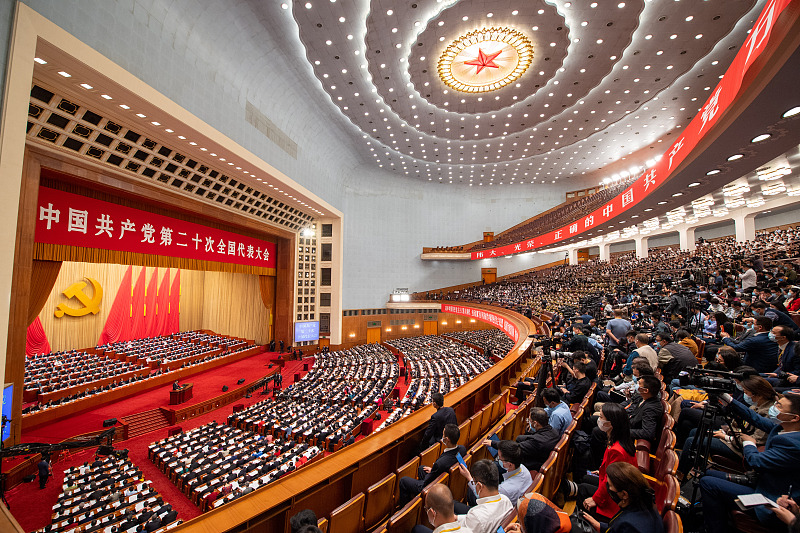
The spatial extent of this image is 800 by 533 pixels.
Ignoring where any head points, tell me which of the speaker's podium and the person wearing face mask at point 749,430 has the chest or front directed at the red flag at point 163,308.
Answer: the person wearing face mask

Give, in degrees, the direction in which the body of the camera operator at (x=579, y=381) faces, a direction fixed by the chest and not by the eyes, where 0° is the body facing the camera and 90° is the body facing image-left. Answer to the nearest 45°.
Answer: approximately 90°

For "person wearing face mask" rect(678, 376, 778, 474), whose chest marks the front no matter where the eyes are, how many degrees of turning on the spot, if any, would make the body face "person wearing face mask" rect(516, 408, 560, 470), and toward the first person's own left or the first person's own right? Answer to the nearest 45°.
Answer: approximately 45° to the first person's own left

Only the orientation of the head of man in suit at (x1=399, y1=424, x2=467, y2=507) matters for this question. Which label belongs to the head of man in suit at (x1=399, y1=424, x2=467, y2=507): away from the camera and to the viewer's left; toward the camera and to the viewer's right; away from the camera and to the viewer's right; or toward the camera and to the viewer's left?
away from the camera and to the viewer's left

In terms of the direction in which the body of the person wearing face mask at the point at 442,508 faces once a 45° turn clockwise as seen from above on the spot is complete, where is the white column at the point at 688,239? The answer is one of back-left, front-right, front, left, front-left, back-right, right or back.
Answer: front-right

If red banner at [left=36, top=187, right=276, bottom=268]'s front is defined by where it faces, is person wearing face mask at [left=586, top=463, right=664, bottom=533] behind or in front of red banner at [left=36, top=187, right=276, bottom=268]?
in front

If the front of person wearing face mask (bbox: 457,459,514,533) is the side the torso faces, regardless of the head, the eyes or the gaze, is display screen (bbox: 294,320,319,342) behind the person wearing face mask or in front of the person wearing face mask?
in front

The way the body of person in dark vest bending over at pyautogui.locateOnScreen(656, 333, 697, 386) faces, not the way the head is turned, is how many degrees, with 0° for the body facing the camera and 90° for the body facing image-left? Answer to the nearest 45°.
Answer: approximately 90°

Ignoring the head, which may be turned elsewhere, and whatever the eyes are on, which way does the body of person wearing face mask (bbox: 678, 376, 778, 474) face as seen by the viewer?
to the viewer's left

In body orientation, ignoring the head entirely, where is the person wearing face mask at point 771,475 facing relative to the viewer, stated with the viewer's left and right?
facing to the left of the viewer

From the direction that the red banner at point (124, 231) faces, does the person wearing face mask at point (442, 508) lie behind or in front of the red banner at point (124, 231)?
in front

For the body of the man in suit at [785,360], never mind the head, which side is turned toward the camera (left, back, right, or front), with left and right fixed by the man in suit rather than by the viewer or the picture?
left

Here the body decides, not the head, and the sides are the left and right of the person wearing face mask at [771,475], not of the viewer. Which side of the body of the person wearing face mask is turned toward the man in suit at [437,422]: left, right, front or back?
front

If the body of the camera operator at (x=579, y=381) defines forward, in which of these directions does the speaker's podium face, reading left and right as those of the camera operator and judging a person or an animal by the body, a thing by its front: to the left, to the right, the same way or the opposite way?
the opposite way

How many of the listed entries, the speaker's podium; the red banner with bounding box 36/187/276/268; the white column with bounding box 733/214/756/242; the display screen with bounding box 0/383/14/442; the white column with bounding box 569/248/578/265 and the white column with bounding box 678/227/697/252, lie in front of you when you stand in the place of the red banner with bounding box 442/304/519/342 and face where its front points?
3
